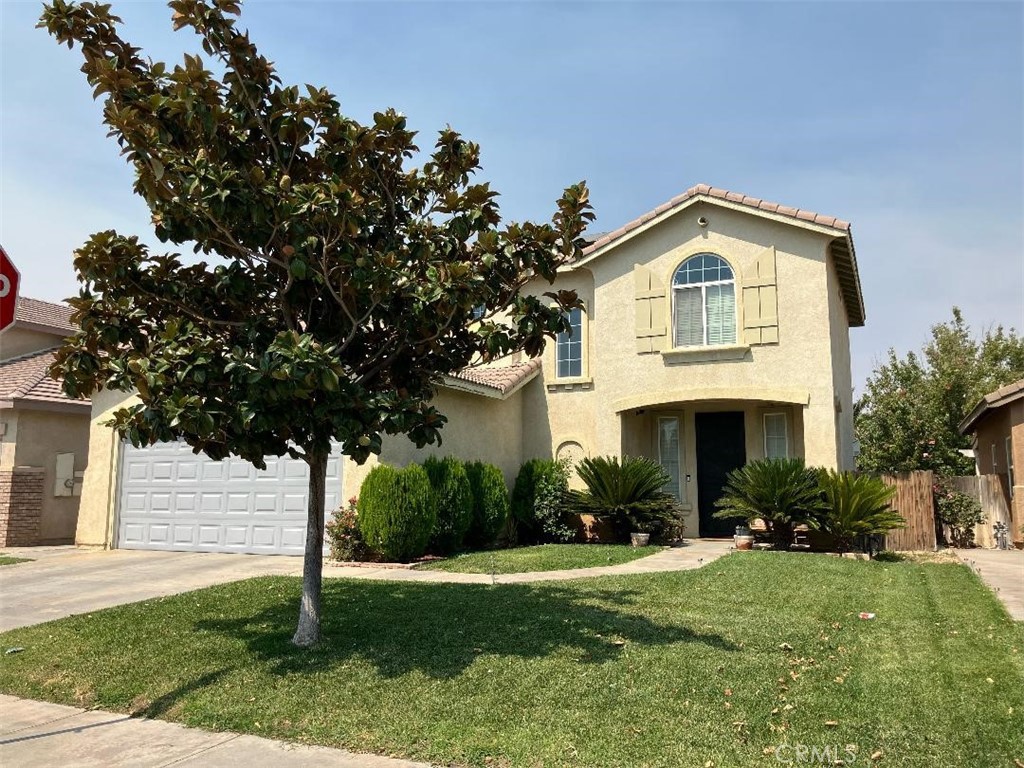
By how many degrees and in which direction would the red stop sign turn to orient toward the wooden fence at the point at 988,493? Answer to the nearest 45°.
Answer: approximately 90° to its left

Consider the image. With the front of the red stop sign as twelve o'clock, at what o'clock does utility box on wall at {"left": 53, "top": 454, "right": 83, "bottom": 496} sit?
The utility box on wall is roughly at 6 o'clock from the red stop sign.

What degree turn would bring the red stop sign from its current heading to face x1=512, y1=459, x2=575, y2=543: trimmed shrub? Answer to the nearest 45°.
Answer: approximately 135° to its left

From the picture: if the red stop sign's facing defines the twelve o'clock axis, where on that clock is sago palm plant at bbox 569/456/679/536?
The sago palm plant is roughly at 8 o'clock from the red stop sign.

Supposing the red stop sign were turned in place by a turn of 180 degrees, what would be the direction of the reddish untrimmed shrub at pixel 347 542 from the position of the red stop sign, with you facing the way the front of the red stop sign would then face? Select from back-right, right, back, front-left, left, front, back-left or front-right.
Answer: front-right

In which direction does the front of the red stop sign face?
toward the camera

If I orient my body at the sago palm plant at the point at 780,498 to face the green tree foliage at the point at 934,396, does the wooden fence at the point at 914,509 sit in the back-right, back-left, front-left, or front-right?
front-right

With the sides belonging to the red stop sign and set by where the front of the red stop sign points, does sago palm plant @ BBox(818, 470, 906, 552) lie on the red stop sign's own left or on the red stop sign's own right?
on the red stop sign's own left

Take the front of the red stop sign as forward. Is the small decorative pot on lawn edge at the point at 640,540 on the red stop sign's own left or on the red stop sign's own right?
on the red stop sign's own left

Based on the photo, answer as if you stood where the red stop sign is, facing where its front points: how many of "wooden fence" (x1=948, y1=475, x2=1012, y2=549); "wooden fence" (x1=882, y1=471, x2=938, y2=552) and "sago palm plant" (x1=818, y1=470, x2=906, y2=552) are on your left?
3

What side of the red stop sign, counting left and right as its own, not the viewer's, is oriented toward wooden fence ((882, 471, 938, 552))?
left

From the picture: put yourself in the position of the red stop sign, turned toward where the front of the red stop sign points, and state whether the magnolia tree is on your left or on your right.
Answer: on your left

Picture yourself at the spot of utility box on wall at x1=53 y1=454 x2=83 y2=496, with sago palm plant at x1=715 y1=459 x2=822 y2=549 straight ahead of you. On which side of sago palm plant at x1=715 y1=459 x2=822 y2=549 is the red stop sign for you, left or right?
right
